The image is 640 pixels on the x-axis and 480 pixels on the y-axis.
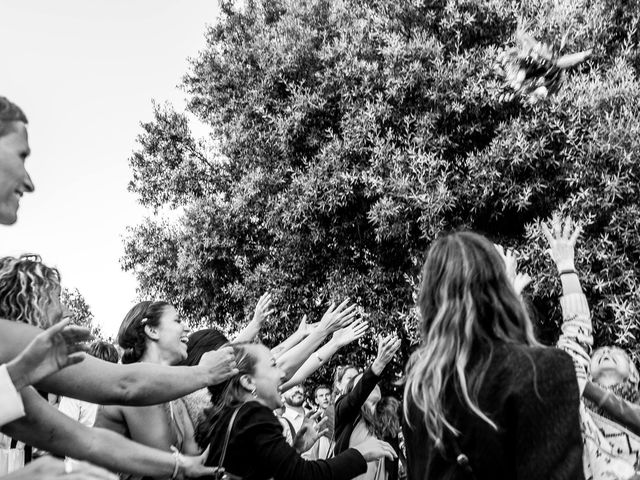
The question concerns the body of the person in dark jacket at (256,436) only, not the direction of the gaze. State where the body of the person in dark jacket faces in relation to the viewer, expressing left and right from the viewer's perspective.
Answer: facing to the right of the viewer

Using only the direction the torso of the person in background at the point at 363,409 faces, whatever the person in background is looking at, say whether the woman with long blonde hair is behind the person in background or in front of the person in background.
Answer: in front

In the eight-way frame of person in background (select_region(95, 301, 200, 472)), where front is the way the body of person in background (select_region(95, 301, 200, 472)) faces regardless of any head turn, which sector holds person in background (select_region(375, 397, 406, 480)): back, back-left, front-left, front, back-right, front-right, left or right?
front-left

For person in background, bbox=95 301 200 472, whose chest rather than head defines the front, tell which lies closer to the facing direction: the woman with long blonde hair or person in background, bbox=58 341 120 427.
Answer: the woman with long blonde hair

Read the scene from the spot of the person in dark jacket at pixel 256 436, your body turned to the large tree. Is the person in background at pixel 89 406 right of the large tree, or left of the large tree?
left

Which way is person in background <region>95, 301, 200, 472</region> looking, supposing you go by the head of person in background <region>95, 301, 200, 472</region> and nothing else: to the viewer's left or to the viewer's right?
to the viewer's right

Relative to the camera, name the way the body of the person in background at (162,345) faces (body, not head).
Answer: to the viewer's right

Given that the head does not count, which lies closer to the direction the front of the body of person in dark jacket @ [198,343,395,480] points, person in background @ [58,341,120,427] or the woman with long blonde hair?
the woman with long blonde hair
